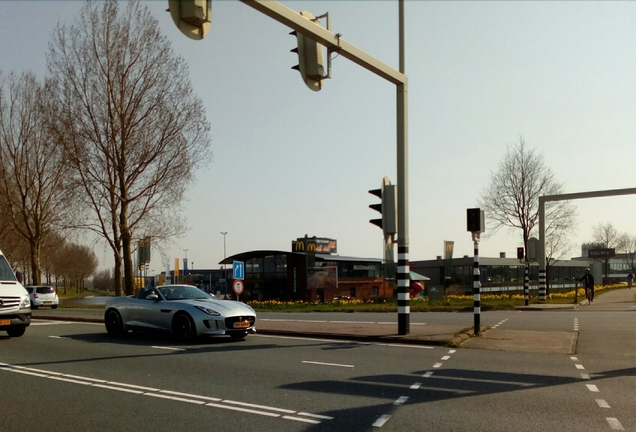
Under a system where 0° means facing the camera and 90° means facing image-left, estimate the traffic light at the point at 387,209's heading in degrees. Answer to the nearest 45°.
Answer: approximately 90°

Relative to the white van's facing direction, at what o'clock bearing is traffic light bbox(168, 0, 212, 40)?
The traffic light is roughly at 1 o'clock from the white van.

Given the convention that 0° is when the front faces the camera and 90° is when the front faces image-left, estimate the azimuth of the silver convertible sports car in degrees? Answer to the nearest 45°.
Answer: approximately 315°

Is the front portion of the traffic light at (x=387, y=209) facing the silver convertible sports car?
yes

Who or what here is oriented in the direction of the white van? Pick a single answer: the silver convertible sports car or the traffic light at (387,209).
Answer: the traffic light
